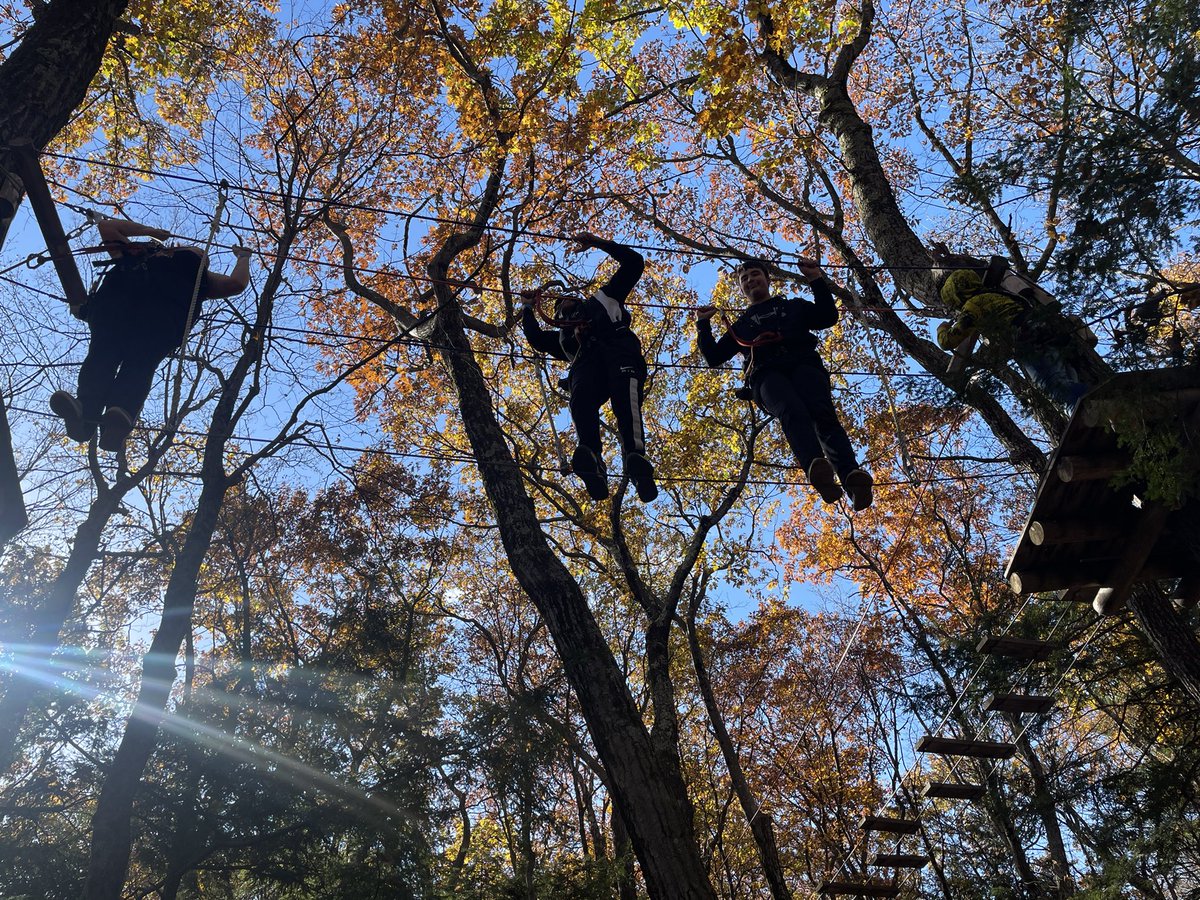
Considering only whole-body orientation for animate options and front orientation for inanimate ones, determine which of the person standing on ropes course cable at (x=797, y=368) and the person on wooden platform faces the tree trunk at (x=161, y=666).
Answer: the person on wooden platform

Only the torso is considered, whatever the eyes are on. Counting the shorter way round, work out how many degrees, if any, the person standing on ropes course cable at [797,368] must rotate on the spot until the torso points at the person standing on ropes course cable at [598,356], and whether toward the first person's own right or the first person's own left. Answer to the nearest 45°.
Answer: approximately 90° to the first person's own right

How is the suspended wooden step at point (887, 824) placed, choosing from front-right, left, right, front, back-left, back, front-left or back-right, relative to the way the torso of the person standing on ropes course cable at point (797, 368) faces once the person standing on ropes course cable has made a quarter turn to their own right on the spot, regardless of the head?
right

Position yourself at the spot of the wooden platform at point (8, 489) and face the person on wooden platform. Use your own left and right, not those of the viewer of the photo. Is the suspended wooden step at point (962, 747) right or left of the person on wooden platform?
left

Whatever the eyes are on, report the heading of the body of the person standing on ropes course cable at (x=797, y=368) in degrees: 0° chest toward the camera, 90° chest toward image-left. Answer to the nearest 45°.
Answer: approximately 0°

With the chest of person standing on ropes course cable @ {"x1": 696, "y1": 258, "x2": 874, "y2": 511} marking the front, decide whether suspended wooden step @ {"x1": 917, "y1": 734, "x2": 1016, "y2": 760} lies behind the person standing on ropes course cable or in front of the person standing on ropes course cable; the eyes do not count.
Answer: behind

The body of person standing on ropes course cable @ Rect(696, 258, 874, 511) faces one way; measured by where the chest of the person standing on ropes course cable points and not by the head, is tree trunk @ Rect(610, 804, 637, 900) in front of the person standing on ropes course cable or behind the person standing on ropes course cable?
behind
